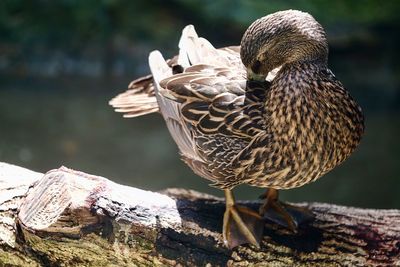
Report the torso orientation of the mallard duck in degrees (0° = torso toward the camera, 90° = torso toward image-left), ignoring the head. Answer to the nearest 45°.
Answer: approximately 315°
